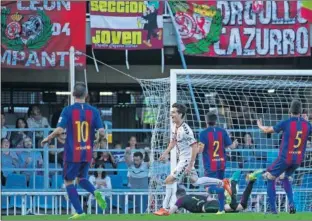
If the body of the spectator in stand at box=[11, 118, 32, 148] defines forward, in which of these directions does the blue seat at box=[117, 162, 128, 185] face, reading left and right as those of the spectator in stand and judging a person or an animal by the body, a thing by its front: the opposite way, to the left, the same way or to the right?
the same way

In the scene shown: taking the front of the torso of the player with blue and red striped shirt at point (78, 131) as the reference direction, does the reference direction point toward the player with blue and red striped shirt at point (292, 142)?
no

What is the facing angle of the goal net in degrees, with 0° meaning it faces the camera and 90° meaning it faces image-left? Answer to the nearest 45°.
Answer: approximately 0°

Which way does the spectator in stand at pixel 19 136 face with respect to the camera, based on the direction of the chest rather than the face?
toward the camera

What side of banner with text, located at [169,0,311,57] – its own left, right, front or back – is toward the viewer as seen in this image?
front

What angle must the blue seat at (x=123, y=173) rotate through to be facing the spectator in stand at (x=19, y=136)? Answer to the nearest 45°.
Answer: approximately 90° to its right

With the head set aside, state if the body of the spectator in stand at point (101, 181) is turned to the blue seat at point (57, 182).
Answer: no

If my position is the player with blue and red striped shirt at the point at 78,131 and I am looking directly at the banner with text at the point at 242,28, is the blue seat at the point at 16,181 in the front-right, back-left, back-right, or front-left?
front-left

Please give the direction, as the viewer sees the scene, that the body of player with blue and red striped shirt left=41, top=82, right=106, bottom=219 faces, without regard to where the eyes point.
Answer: away from the camera

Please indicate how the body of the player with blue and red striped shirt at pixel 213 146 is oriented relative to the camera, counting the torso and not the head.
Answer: away from the camera

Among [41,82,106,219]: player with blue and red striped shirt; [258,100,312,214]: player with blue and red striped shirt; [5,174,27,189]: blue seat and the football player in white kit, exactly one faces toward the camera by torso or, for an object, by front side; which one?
the blue seat

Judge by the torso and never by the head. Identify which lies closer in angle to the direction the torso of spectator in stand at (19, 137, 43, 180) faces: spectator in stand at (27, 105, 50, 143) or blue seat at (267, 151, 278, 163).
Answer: the blue seat

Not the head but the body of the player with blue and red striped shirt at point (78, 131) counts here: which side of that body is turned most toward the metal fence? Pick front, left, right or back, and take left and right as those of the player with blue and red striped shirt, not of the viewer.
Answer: front

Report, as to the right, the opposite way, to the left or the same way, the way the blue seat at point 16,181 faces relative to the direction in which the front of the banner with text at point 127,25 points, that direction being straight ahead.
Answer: the same way

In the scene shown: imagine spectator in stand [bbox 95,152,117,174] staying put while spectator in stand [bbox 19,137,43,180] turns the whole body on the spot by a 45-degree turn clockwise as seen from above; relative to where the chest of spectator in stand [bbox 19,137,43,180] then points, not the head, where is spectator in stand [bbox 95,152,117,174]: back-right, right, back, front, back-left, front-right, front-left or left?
back-left

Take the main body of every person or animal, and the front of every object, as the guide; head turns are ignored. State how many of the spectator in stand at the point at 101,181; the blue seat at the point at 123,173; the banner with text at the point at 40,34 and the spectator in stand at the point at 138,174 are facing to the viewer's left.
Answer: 0

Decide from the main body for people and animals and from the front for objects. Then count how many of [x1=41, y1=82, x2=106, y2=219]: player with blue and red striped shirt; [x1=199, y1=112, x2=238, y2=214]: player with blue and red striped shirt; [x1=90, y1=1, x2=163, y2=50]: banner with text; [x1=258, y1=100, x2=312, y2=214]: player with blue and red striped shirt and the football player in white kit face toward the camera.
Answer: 1

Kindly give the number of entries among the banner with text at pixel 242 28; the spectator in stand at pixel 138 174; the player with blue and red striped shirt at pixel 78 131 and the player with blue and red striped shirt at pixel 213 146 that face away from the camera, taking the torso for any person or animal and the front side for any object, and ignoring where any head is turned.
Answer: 2

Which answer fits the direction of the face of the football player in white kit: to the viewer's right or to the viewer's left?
to the viewer's left
